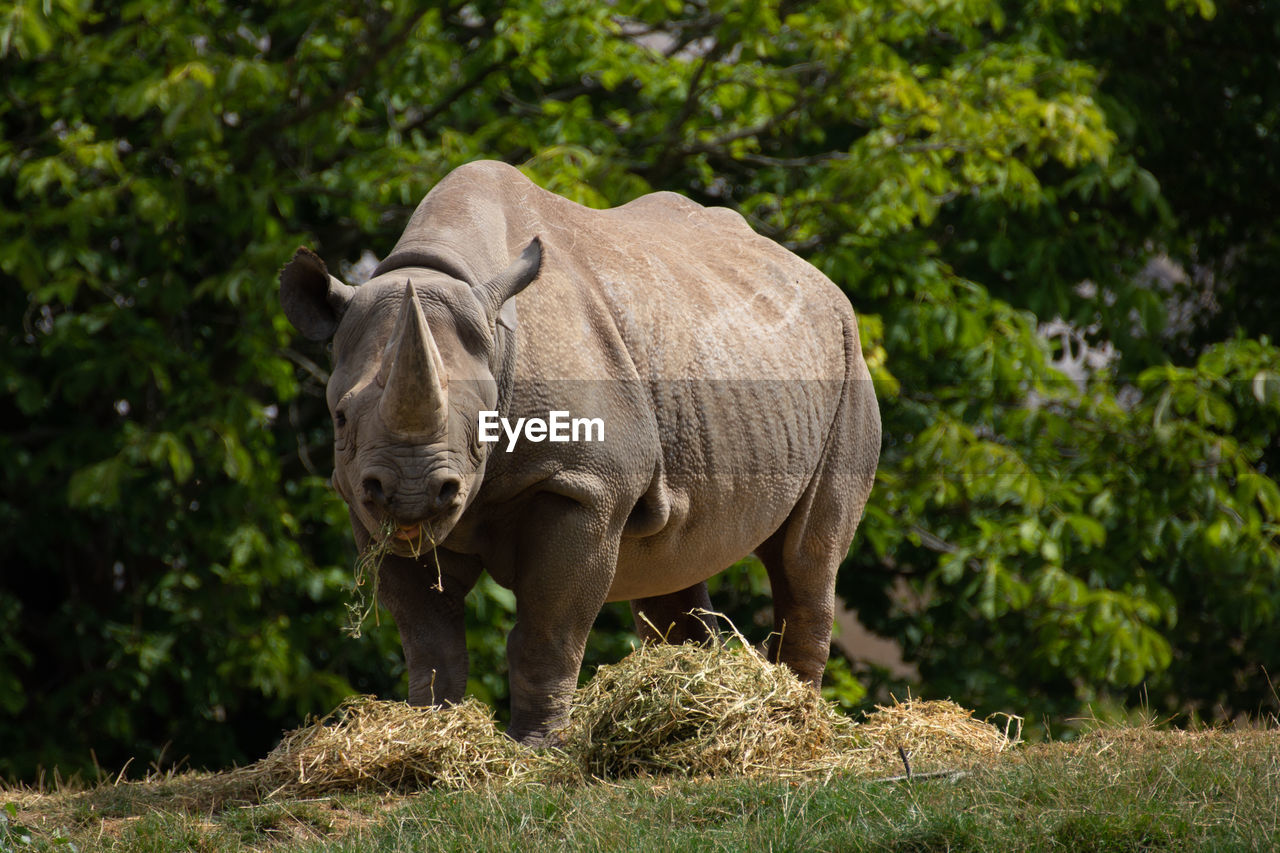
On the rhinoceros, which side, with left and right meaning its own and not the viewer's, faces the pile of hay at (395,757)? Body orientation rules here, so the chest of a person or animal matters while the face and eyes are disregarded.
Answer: front

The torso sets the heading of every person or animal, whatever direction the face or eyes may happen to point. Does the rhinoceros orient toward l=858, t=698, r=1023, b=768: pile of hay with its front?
no

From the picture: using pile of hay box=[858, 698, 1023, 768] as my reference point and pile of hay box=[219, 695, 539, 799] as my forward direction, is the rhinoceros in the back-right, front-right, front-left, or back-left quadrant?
front-right

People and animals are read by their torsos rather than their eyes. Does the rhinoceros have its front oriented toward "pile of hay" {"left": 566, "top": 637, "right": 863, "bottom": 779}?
no

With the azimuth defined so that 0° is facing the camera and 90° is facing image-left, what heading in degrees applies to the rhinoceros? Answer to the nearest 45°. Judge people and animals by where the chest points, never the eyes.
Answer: approximately 45°
